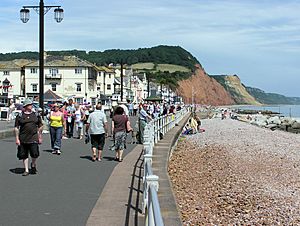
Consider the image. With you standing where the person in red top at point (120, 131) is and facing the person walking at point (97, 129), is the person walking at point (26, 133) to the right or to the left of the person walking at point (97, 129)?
left

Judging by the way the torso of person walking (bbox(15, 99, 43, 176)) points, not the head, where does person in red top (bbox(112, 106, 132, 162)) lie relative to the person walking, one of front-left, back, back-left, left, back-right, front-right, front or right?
back-left

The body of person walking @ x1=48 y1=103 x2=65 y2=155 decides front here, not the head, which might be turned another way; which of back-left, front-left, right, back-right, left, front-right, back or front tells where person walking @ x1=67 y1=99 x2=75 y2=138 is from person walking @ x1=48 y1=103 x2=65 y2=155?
back

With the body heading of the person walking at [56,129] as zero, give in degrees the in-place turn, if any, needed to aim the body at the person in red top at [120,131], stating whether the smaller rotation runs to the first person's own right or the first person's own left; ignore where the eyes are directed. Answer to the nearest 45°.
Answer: approximately 45° to the first person's own left

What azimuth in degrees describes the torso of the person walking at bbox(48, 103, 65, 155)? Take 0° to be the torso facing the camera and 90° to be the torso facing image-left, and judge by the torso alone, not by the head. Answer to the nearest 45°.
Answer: approximately 0°
